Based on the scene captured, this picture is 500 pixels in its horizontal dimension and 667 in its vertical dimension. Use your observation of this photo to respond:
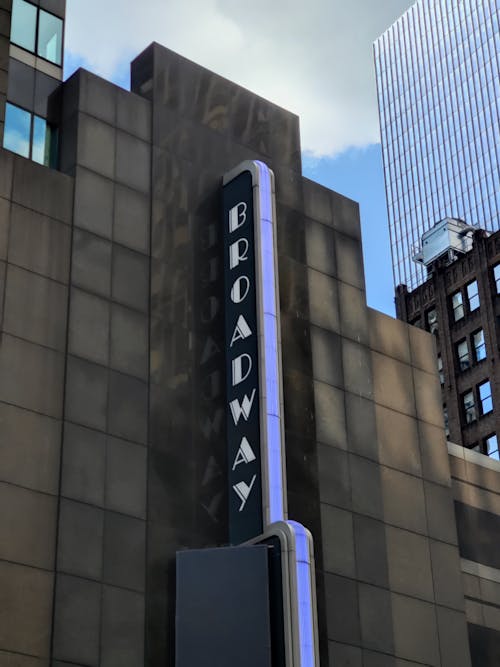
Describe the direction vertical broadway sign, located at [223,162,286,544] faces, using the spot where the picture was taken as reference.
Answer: facing the viewer and to the left of the viewer
